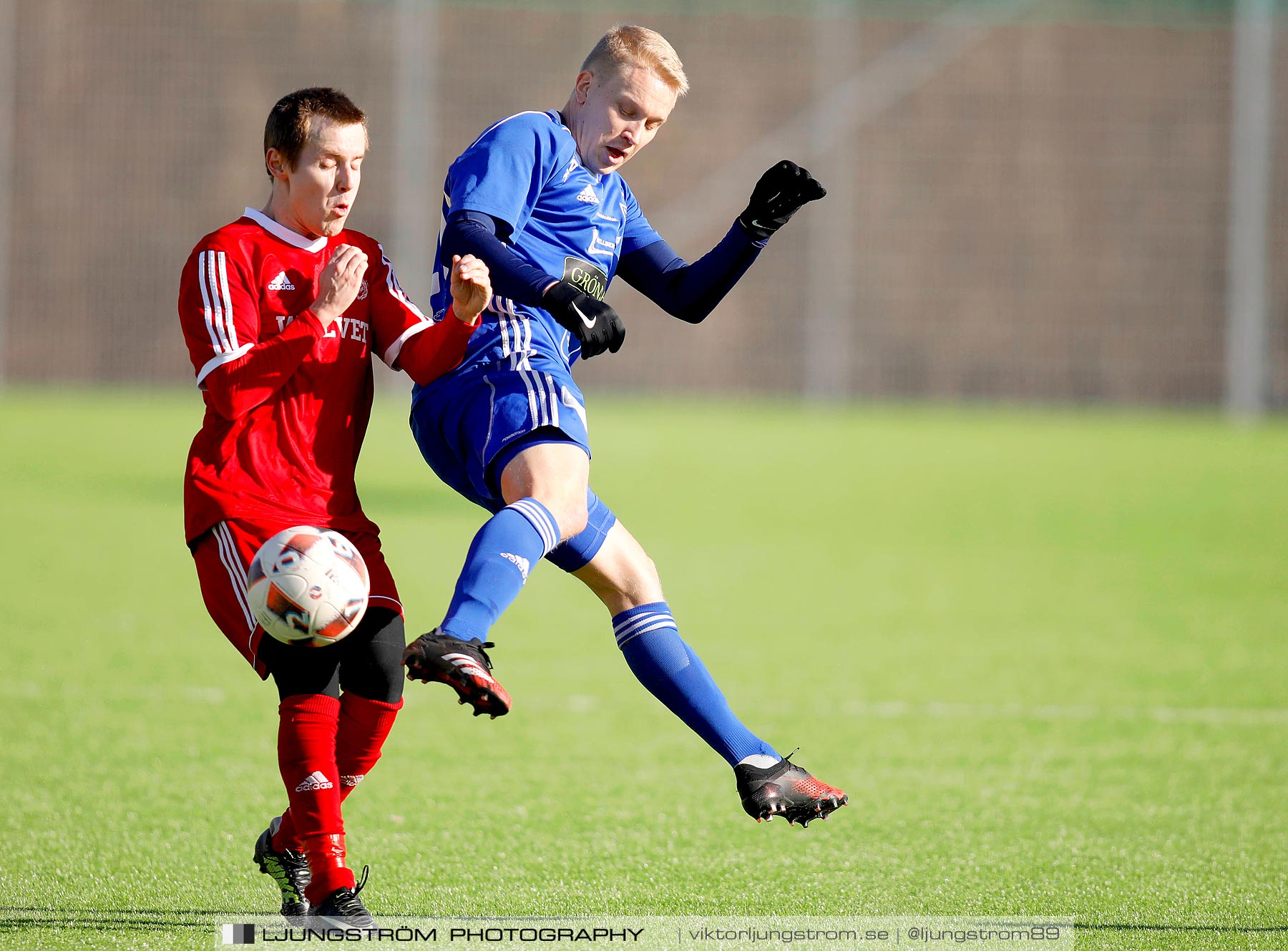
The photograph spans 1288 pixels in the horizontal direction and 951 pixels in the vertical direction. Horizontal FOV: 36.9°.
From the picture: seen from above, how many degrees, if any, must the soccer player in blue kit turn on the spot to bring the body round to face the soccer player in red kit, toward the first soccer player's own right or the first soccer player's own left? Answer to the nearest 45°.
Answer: approximately 90° to the first soccer player's own right

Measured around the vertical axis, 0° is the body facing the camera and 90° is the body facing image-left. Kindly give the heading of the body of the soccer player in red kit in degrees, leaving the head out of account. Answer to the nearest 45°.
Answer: approximately 315°

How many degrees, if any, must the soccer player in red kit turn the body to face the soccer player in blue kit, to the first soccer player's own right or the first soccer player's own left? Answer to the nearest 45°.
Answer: approximately 90° to the first soccer player's own left
